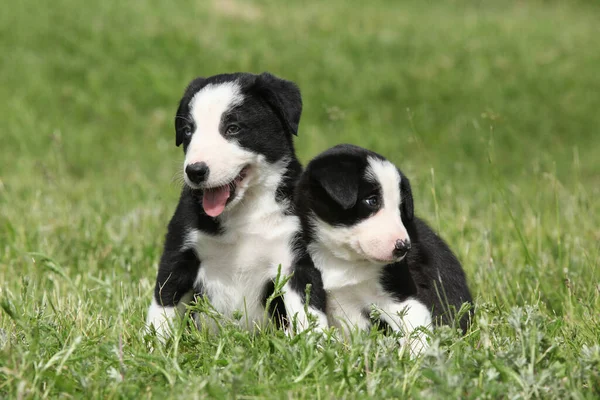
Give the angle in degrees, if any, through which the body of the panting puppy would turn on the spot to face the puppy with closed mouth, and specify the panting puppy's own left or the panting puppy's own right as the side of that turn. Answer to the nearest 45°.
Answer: approximately 90° to the panting puppy's own left

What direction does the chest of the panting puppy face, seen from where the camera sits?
toward the camera
